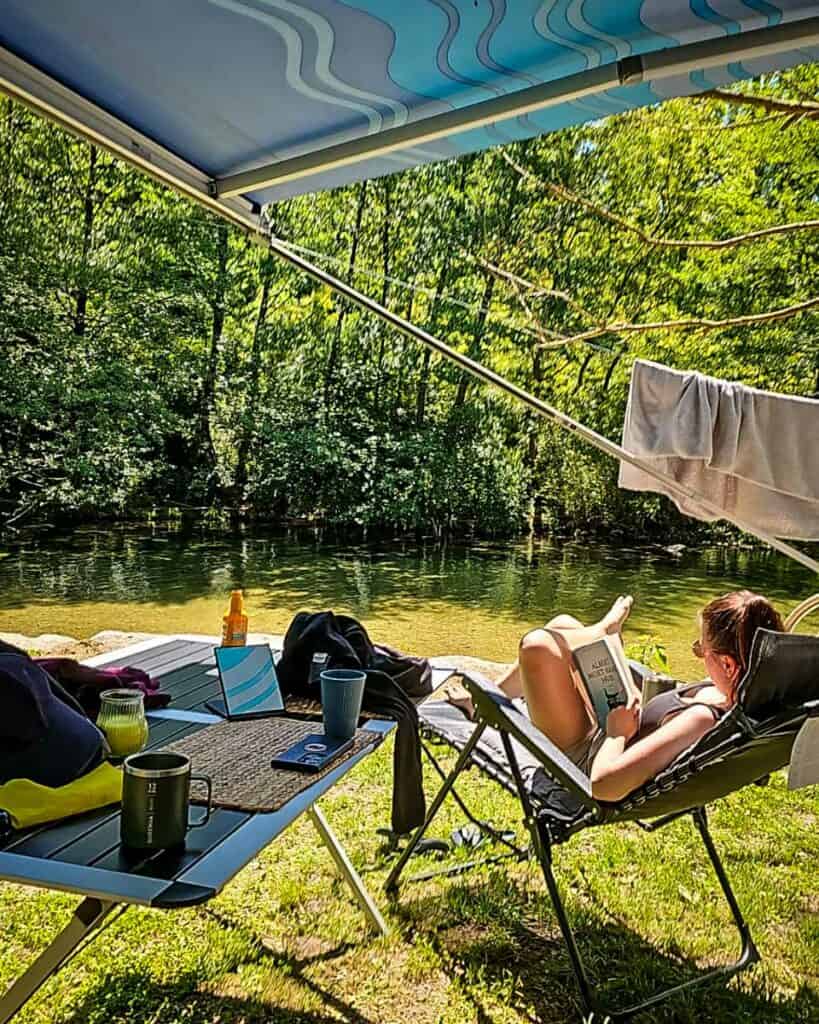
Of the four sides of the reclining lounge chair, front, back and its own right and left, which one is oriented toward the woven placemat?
left

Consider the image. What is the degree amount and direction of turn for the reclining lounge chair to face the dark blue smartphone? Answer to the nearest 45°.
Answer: approximately 90° to its left

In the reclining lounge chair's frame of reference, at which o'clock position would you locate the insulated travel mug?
The insulated travel mug is roughly at 9 o'clock from the reclining lounge chair.

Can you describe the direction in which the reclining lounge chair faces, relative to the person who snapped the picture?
facing away from the viewer and to the left of the viewer

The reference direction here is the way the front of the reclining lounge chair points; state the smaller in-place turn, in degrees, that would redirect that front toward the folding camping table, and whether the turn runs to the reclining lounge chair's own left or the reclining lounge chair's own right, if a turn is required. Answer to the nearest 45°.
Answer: approximately 90° to the reclining lounge chair's own left

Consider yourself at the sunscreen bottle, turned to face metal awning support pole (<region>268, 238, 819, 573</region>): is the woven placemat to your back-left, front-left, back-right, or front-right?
back-right

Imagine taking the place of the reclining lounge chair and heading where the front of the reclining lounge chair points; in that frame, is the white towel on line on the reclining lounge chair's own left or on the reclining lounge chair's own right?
on the reclining lounge chair's own right
